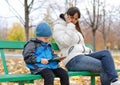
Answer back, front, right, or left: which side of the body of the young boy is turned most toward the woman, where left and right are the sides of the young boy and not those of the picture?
left

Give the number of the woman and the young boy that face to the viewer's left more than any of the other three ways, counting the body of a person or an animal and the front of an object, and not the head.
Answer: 0

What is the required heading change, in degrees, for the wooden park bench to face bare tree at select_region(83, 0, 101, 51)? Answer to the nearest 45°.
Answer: approximately 135° to its left

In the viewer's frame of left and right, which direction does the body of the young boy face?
facing the viewer and to the right of the viewer

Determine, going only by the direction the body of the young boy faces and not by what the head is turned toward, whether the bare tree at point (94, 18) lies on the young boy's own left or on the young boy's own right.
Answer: on the young boy's own left

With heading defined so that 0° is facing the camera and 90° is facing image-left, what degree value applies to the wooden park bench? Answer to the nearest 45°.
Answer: approximately 315°

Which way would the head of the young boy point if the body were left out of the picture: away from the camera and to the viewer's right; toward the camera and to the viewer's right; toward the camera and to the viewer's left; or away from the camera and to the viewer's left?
toward the camera and to the viewer's right
